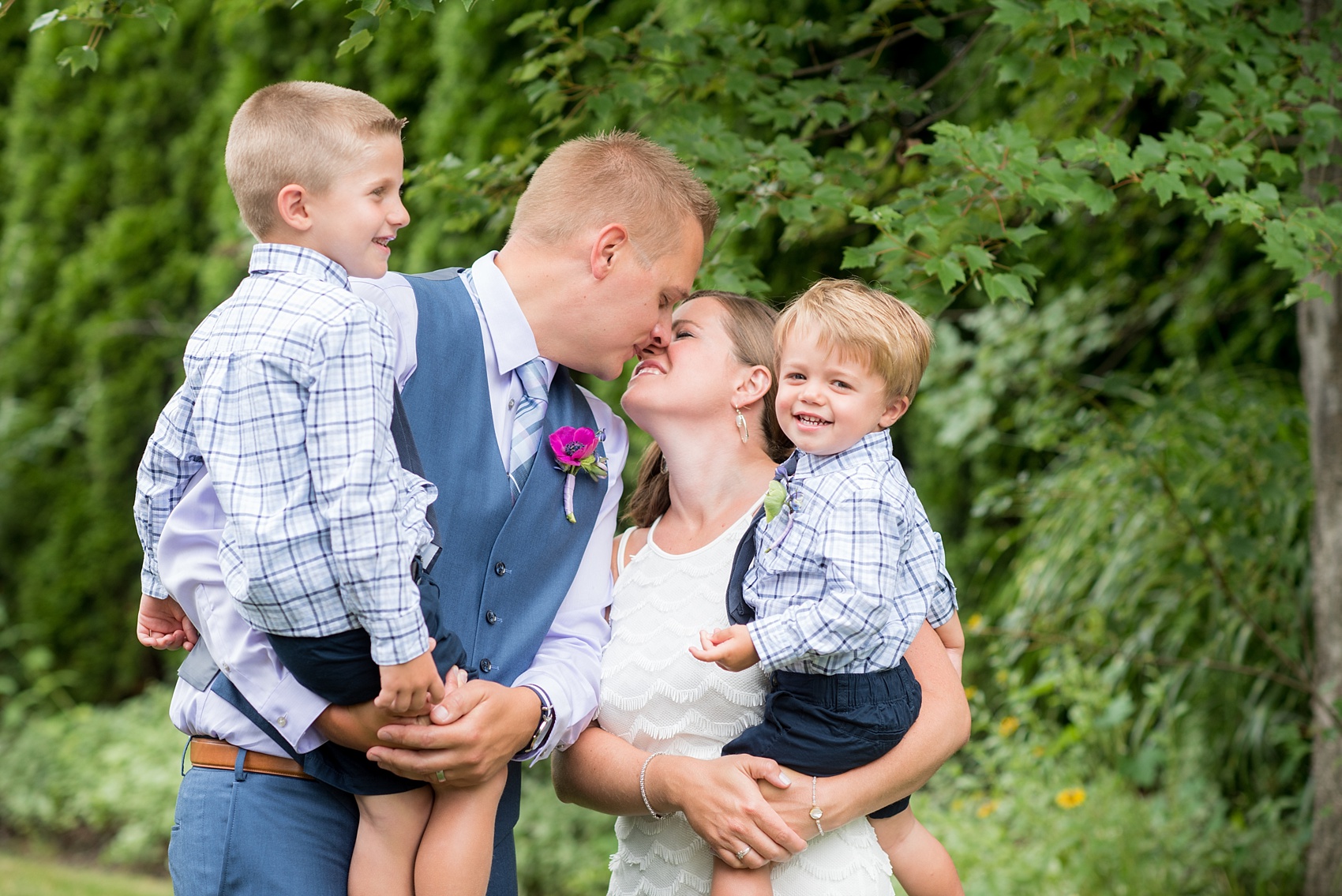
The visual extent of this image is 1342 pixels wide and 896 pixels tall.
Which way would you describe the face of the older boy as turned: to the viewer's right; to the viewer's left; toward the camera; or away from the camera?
to the viewer's right

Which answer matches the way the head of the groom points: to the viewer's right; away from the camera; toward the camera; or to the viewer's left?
to the viewer's right

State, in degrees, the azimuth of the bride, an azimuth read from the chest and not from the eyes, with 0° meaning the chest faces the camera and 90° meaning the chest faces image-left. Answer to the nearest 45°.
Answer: approximately 45°
